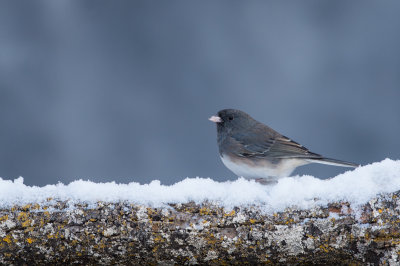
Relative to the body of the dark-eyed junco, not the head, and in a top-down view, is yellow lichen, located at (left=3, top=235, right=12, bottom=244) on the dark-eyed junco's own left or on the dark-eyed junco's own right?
on the dark-eyed junco's own left

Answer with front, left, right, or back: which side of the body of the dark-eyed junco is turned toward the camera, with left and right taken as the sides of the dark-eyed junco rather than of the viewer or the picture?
left

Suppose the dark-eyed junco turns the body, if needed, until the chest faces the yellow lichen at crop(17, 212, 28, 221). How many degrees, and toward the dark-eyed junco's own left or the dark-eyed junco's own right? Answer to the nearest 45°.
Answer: approximately 45° to the dark-eyed junco's own left

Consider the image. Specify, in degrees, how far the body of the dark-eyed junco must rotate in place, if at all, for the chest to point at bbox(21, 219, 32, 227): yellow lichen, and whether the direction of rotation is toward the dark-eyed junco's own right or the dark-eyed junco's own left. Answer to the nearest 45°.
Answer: approximately 45° to the dark-eyed junco's own left
